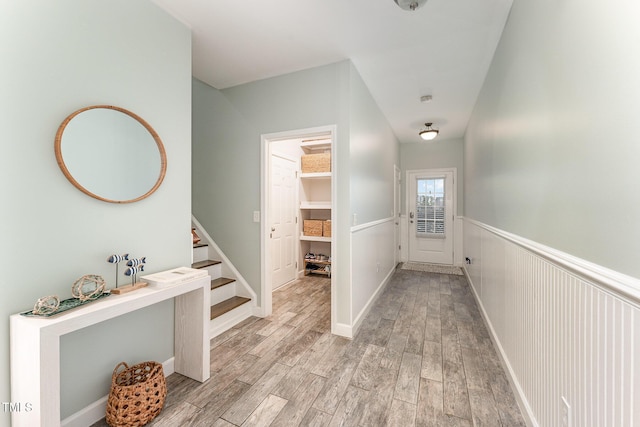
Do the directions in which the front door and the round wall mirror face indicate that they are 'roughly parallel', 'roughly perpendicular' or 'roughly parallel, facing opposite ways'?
roughly perpendicular

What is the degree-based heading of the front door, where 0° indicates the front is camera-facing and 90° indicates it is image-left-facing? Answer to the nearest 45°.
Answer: approximately 0°

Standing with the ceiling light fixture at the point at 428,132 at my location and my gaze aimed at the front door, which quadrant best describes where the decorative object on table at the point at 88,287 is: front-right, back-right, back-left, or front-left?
back-left

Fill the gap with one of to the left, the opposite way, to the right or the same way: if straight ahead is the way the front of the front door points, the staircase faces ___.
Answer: to the left

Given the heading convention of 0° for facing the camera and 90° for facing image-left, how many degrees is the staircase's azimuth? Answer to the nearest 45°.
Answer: approximately 315°

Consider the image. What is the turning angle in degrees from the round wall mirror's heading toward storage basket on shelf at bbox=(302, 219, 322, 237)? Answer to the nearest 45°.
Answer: approximately 90° to its left
